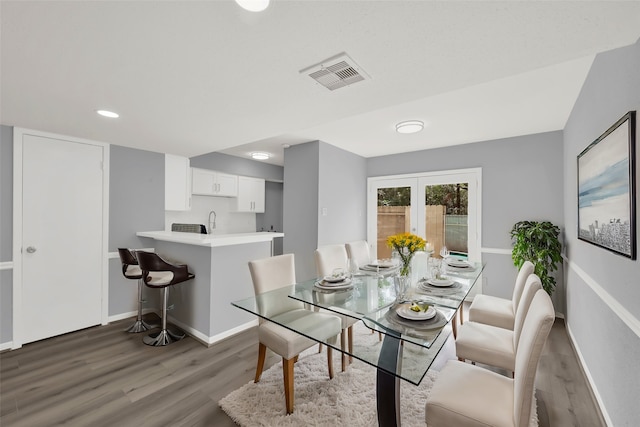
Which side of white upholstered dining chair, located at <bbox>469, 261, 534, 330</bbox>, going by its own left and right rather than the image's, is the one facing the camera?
left

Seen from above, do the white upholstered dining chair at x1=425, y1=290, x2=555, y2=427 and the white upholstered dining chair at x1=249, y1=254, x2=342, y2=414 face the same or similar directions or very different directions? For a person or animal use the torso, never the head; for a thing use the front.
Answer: very different directions

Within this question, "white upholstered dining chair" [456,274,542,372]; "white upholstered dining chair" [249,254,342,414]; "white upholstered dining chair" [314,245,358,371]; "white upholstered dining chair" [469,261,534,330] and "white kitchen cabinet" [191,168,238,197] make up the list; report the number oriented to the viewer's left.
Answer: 2

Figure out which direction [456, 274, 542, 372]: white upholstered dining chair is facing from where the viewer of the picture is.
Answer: facing to the left of the viewer

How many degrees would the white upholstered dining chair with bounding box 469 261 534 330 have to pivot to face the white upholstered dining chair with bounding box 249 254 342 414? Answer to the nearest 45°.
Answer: approximately 45° to its left

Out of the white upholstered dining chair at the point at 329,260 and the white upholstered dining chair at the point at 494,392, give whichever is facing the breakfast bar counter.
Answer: the white upholstered dining chair at the point at 494,392

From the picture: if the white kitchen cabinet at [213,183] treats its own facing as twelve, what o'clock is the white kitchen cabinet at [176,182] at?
the white kitchen cabinet at [176,182] is roughly at 3 o'clock from the white kitchen cabinet at [213,183].

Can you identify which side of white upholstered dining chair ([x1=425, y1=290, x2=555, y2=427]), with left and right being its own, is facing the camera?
left

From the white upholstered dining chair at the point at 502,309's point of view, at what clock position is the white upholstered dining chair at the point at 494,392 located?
the white upholstered dining chair at the point at 494,392 is roughly at 9 o'clock from the white upholstered dining chair at the point at 502,309.

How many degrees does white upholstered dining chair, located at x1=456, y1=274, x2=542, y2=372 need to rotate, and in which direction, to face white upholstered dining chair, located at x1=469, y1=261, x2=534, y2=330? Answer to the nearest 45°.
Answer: approximately 90° to its right

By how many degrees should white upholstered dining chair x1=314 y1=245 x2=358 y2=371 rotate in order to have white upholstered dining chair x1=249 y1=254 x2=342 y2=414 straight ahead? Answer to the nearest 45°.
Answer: approximately 45° to its right

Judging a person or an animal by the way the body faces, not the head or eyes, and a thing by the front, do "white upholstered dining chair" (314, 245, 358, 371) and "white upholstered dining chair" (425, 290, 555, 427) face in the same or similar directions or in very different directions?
very different directions
